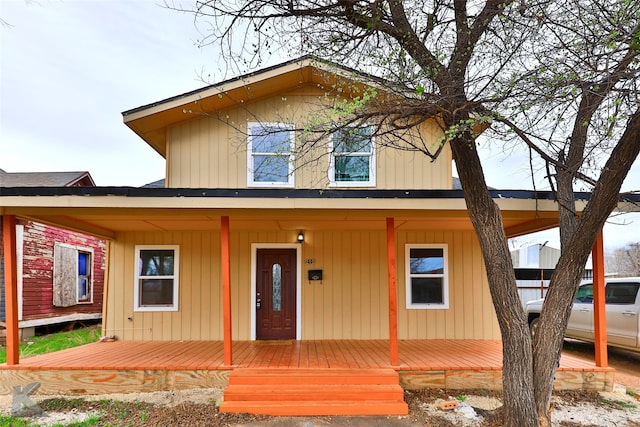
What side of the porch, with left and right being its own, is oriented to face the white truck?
left

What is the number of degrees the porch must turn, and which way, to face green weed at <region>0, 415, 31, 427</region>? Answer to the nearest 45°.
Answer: approximately 45° to its right

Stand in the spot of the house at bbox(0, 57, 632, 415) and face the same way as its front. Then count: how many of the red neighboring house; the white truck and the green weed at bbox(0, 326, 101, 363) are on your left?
1

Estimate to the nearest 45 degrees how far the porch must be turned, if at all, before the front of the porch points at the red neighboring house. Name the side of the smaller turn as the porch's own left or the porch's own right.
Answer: approximately 135° to the porch's own right

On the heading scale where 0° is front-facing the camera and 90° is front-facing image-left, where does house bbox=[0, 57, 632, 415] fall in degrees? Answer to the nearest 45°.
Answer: approximately 0°

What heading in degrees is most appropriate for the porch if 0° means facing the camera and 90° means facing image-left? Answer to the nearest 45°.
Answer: approximately 0°
